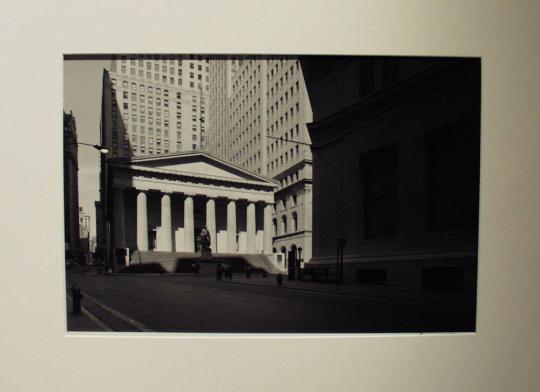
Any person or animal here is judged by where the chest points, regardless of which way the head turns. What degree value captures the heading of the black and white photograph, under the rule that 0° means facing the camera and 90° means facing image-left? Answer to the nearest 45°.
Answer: approximately 0°
